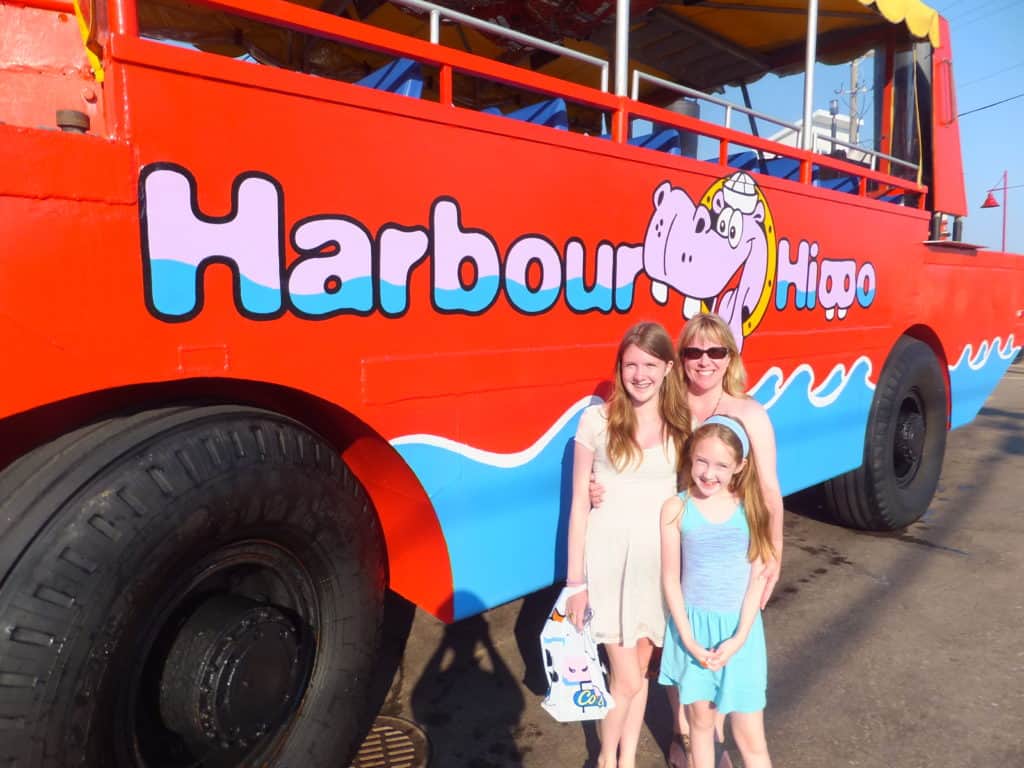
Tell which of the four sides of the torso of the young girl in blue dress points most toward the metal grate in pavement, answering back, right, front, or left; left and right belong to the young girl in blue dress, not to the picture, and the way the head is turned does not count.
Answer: right

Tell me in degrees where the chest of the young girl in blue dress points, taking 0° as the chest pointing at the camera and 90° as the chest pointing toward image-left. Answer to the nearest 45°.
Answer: approximately 0°
